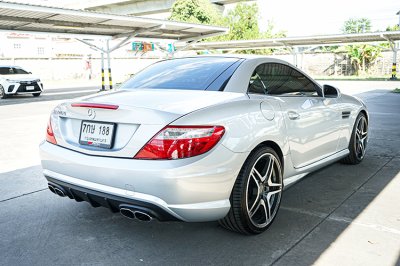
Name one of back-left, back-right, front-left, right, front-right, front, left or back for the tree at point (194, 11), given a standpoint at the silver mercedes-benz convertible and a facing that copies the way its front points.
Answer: front-left

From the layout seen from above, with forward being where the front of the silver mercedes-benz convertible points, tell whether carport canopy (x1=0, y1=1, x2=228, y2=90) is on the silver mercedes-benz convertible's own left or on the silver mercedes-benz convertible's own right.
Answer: on the silver mercedes-benz convertible's own left

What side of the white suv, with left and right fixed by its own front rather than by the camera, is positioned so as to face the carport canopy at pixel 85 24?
left

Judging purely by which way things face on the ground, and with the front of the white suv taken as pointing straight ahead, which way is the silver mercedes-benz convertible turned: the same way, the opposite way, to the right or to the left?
to the left

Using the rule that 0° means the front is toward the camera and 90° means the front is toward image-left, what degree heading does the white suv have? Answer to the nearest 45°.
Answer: approximately 315°

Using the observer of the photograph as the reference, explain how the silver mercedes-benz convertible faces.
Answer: facing away from the viewer and to the right of the viewer

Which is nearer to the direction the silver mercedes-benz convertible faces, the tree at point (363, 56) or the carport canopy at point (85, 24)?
the tree

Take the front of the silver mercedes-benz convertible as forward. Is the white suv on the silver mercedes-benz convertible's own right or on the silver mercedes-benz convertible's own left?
on the silver mercedes-benz convertible's own left

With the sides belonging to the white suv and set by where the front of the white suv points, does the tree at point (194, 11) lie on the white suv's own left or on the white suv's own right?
on the white suv's own left

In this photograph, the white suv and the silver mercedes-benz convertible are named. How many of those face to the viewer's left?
0

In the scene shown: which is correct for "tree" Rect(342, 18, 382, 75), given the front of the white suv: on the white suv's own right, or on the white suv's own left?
on the white suv's own left
